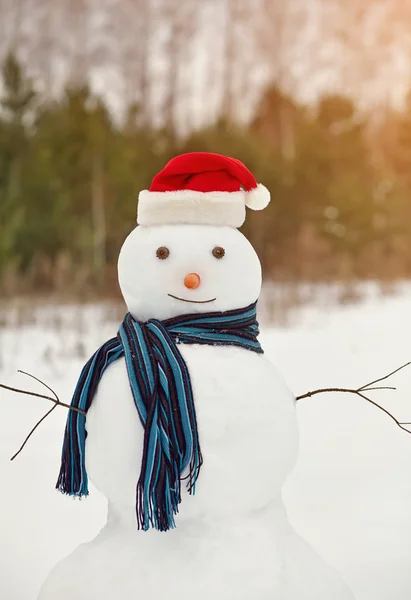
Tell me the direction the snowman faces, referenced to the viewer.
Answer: facing the viewer
